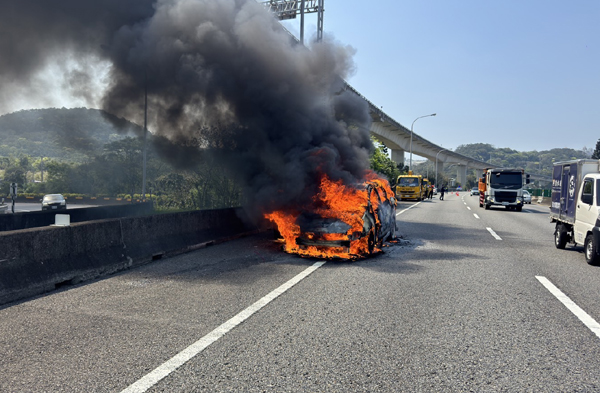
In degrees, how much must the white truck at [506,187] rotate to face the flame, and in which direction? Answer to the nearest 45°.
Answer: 0° — it already faces it

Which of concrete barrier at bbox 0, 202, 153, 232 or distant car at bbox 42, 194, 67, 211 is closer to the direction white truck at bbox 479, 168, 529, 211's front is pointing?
the concrete barrier

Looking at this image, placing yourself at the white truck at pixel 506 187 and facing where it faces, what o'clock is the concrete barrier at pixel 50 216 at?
The concrete barrier is roughly at 1 o'clock from the white truck.

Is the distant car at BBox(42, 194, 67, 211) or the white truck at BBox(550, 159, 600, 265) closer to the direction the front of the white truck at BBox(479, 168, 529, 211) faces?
the white truck

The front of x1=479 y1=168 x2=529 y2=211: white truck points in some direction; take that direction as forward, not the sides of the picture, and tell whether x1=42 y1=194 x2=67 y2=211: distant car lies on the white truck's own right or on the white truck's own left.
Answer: on the white truck's own right

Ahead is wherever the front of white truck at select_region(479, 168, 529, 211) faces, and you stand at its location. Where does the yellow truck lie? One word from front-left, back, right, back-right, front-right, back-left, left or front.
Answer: back-right

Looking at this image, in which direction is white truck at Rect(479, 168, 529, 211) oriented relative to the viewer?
toward the camera

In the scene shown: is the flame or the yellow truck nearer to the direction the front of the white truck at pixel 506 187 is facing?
the flame

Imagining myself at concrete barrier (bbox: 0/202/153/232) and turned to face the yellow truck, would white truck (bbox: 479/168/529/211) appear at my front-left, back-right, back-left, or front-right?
front-right

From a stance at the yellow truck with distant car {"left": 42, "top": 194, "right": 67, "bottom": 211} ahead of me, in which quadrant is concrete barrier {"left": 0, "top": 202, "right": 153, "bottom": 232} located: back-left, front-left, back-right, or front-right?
front-left

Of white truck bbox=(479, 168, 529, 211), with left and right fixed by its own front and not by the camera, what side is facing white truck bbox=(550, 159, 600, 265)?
front

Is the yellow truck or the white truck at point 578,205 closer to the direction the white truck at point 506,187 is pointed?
the white truck
